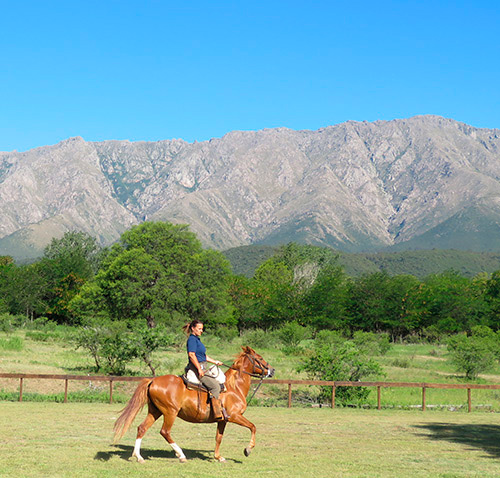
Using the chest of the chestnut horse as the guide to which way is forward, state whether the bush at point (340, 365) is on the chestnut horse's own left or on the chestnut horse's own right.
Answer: on the chestnut horse's own left

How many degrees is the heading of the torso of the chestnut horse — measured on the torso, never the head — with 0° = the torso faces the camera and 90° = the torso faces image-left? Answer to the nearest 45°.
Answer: approximately 270°

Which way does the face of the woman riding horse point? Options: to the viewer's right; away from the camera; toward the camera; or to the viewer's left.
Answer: to the viewer's right

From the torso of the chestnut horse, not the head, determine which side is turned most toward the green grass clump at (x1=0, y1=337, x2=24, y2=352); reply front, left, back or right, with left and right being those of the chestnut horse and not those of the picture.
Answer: left

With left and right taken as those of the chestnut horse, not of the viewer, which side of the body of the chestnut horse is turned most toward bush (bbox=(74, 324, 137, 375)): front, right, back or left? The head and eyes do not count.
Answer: left

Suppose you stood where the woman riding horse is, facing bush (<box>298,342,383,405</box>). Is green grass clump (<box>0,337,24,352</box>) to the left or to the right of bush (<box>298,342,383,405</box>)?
left

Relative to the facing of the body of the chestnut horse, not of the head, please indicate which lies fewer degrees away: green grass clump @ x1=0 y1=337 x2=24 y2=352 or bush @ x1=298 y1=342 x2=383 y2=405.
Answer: the bush

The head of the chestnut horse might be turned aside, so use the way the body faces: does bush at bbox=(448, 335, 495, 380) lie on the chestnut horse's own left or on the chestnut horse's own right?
on the chestnut horse's own left
